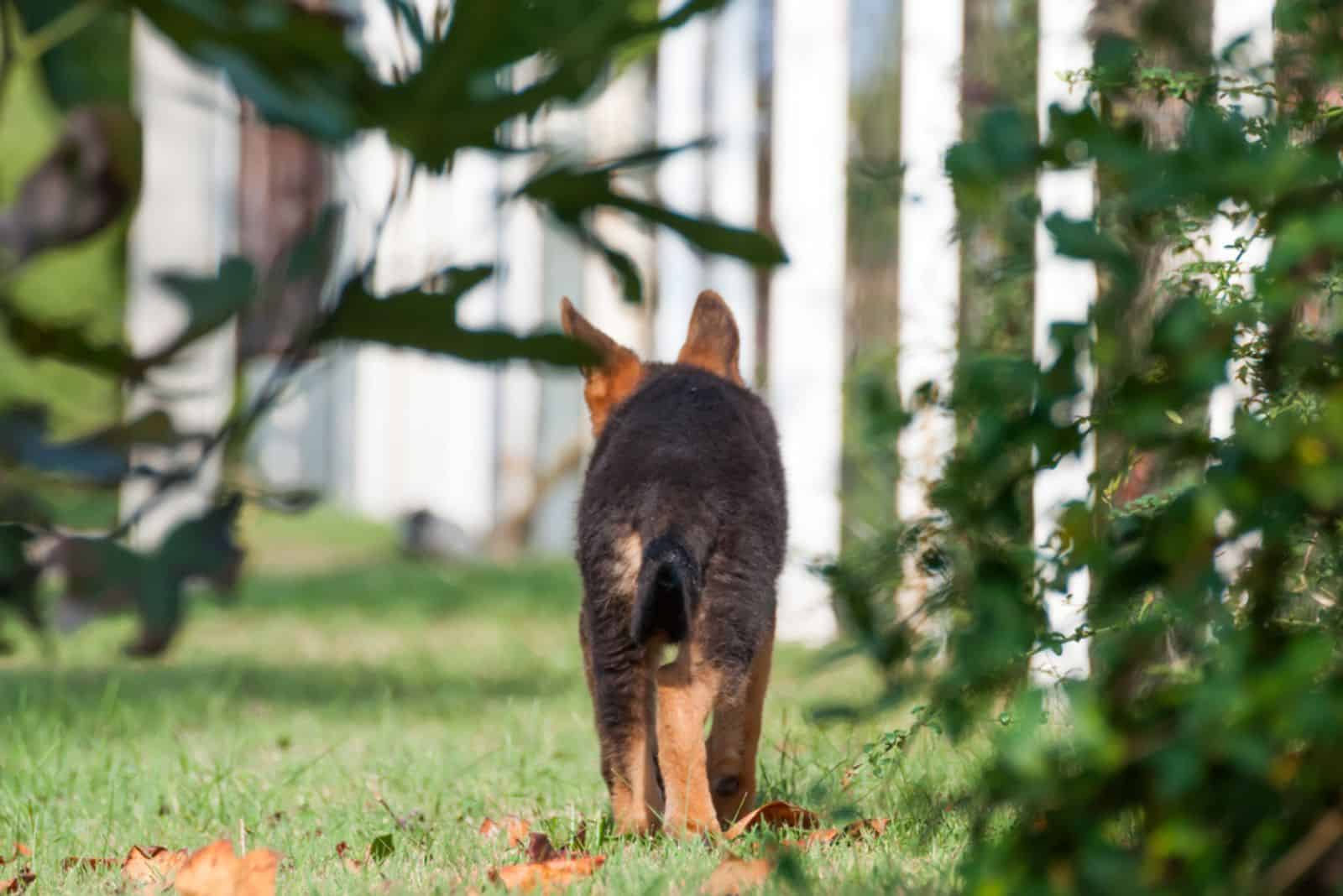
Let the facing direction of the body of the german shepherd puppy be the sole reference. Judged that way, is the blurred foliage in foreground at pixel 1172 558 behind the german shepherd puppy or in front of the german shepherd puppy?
behind

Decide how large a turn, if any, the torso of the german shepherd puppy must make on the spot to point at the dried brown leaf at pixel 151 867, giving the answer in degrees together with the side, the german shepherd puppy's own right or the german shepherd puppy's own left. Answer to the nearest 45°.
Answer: approximately 90° to the german shepherd puppy's own left

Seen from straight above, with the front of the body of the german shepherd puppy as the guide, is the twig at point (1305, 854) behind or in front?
behind

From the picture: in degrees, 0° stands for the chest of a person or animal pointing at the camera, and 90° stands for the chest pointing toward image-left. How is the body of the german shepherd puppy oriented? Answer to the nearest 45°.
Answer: approximately 180°

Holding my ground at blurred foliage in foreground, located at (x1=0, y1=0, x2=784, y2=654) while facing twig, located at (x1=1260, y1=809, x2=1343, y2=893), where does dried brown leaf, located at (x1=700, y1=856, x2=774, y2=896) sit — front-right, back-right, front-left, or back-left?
front-left

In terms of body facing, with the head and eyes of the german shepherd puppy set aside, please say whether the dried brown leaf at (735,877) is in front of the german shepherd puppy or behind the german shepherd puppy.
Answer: behind

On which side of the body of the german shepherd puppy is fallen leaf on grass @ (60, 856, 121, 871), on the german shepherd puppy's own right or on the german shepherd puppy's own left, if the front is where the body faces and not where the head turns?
on the german shepherd puppy's own left

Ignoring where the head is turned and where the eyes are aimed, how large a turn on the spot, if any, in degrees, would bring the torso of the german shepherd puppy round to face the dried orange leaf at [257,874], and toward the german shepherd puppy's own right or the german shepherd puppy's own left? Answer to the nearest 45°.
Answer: approximately 135° to the german shepherd puppy's own left
